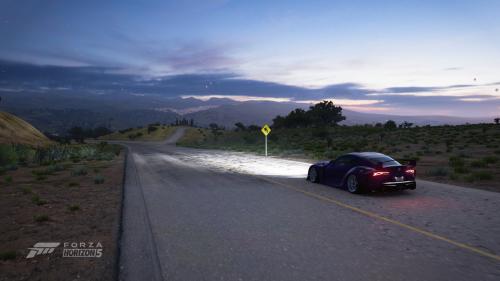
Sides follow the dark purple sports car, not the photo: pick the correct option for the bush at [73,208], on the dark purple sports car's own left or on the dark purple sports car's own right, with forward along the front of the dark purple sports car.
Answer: on the dark purple sports car's own left

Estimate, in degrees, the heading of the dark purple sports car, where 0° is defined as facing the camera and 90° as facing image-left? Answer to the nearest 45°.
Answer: approximately 135°

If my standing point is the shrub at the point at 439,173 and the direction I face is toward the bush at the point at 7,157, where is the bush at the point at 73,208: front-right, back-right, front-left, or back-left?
front-left

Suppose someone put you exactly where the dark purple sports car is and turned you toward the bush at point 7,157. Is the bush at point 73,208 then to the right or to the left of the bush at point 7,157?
left

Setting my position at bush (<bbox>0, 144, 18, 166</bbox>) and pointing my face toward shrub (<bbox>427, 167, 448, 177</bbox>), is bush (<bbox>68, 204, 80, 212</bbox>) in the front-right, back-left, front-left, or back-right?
front-right

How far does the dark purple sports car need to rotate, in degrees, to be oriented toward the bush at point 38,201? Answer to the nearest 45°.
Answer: approximately 45° to its left

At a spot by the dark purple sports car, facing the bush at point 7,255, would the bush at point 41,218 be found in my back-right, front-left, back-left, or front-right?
front-right

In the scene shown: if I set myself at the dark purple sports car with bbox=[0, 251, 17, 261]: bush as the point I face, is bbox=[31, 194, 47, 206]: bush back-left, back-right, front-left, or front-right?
front-right

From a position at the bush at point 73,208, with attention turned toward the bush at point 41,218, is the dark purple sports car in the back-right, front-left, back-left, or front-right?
back-left

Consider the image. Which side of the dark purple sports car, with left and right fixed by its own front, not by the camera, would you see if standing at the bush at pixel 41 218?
left

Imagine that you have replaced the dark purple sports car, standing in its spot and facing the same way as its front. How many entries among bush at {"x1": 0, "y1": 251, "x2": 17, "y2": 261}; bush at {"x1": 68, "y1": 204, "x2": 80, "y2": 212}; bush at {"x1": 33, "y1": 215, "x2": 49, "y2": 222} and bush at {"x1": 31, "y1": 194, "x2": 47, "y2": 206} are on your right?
0

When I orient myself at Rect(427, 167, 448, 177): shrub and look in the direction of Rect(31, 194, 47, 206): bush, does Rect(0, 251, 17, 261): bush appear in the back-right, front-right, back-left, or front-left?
front-left

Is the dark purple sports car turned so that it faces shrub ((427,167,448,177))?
no

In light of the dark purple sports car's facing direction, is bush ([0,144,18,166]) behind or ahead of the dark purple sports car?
ahead

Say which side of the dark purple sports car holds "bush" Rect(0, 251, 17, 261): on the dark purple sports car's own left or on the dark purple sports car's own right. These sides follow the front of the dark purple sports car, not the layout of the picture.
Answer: on the dark purple sports car's own left
